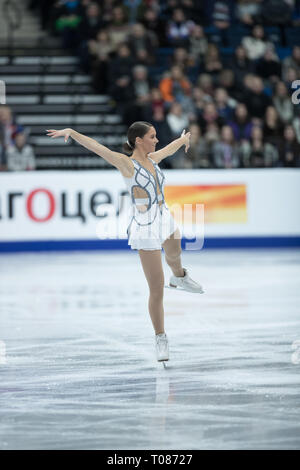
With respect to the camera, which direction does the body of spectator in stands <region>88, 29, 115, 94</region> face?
toward the camera

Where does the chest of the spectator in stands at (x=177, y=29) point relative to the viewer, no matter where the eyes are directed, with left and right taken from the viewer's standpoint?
facing the viewer

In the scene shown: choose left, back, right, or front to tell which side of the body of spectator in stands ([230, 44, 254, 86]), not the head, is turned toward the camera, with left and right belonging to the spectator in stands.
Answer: front

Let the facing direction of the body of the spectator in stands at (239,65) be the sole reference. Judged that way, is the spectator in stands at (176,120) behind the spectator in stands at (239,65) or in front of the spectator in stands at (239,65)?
in front

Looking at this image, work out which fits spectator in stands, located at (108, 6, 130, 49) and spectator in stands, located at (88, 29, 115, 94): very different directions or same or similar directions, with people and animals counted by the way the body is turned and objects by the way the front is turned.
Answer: same or similar directions

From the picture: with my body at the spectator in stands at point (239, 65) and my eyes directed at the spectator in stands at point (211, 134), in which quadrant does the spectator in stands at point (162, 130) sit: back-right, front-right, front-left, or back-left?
front-right

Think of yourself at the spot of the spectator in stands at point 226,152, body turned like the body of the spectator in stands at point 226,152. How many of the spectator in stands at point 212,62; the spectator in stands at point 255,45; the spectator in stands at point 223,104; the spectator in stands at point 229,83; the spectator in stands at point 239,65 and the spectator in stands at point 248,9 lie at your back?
6

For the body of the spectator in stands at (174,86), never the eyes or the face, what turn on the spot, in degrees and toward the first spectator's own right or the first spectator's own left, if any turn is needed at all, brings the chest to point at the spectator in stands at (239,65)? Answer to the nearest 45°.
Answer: approximately 135° to the first spectator's own left

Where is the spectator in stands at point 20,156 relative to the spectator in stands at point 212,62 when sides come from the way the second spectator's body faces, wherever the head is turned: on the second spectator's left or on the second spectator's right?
on the second spectator's right

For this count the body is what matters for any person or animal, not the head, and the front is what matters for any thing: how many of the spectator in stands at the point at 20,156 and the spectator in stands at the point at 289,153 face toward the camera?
2

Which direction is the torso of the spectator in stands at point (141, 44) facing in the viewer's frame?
toward the camera

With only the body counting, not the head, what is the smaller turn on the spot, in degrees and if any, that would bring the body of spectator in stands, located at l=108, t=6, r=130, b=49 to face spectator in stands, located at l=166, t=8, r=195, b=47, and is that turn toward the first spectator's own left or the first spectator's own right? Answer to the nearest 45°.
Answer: approximately 90° to the first spectator's own left

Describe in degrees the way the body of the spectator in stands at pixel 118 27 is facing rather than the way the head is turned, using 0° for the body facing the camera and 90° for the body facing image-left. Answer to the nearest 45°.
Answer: approximately 0°
